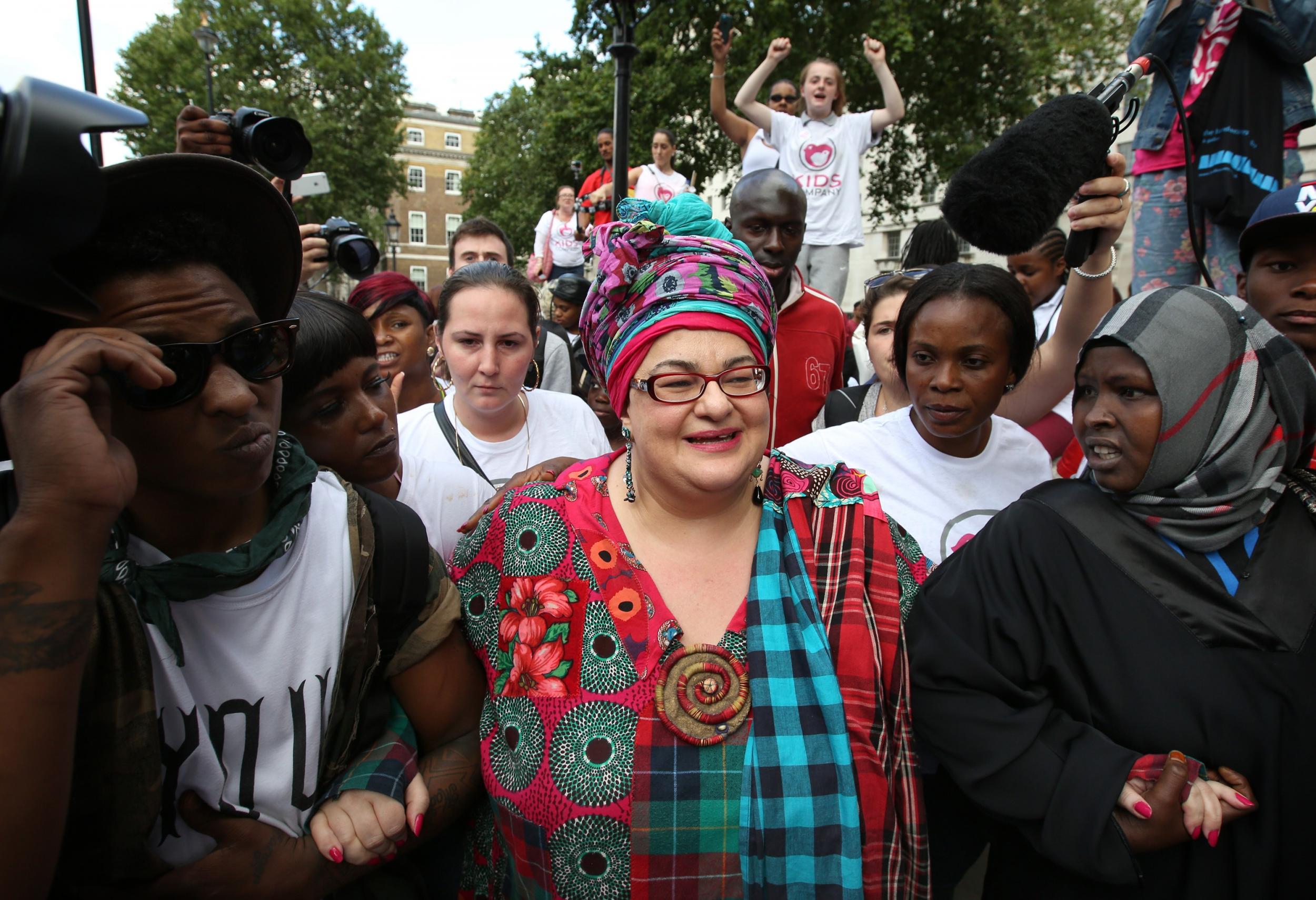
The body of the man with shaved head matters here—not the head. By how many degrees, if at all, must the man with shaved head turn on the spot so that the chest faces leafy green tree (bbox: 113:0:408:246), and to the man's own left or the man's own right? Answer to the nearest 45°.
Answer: approximately 135° to the man's own right

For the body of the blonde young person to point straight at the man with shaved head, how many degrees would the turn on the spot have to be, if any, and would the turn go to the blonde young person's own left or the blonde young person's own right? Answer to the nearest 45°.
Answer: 0° — they already face them

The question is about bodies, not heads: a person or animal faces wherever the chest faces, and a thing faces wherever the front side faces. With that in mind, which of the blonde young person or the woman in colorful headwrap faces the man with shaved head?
the blonde young person

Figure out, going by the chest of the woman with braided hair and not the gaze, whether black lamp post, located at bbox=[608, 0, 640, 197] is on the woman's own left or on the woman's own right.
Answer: on the woman's own right

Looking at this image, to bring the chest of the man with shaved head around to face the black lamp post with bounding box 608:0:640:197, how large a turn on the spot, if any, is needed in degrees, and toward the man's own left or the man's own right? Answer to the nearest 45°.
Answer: approximately 135° to the man's own right

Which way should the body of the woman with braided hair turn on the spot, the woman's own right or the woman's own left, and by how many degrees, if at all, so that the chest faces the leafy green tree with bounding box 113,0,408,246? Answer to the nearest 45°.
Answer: approximately 90° to the woman's own right

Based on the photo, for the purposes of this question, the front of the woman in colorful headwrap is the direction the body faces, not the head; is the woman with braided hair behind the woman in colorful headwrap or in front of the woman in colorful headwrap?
behind
